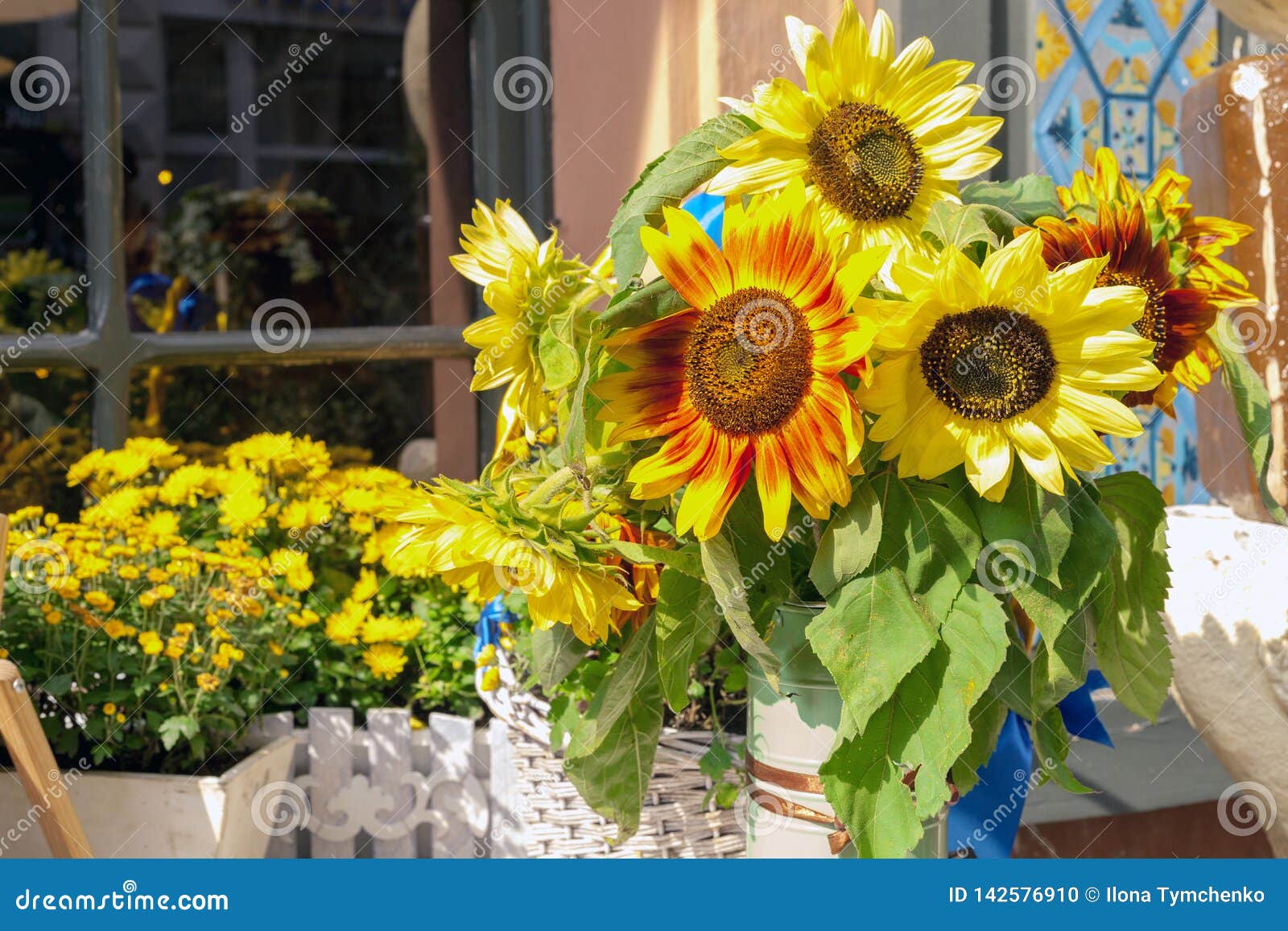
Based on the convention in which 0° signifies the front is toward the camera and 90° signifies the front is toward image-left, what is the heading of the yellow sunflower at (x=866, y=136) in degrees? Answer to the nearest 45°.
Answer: approximately 0°

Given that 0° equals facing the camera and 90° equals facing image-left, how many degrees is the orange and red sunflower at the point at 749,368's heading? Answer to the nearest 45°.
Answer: approximately 0°

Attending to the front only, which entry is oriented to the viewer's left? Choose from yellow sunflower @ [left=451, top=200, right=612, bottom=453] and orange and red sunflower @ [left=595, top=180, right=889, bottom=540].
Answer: the yellow sunflower

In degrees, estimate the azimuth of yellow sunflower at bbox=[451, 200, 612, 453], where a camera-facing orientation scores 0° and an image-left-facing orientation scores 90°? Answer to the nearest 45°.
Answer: approximately 90°
